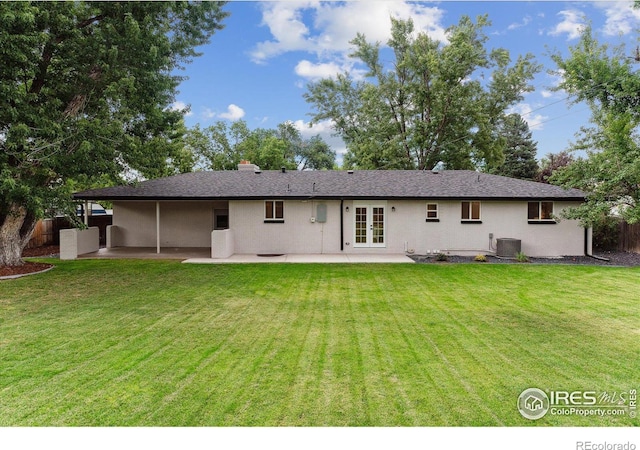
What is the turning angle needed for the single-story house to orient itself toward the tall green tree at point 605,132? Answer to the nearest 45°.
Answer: approximately 90° to its right

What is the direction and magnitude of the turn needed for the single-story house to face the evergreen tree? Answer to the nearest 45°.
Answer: approximately 45° to its right

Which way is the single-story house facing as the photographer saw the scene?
facing away from the viewer

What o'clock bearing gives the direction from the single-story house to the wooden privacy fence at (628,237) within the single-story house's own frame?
The wooden privacy fence is roughly at 3 o'clock from the single-story house.

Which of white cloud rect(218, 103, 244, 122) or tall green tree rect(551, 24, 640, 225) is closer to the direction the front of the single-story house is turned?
the white cloud

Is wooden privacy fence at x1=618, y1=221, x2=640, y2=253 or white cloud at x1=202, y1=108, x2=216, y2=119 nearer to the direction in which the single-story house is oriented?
the white cloud

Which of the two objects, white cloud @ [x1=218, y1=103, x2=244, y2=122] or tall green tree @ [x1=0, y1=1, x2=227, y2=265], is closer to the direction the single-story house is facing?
the white cloud

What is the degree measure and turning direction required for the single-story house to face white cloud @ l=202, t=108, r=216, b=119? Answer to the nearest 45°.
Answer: approximately 45° to its left

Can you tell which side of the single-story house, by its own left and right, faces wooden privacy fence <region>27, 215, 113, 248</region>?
left

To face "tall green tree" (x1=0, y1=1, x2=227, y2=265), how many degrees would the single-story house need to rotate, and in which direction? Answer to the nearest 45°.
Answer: approximately 135° to its left
